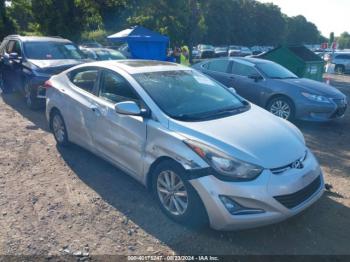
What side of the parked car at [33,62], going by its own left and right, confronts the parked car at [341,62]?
left

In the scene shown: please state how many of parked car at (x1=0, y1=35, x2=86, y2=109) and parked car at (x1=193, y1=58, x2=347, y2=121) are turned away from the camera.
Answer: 0

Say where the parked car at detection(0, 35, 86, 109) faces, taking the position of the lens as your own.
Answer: facing the viewer and to the right of the viewer

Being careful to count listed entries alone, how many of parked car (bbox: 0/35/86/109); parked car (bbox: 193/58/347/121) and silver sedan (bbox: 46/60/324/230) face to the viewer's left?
0

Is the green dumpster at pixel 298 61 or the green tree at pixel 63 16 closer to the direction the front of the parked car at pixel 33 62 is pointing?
the green dumpster

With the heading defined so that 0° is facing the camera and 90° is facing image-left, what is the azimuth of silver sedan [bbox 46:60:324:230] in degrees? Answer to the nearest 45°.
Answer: approximately 315°

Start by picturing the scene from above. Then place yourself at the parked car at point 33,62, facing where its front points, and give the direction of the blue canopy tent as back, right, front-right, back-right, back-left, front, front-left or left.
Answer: left

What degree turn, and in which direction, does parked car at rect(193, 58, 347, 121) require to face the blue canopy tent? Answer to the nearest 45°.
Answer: approximately 180°

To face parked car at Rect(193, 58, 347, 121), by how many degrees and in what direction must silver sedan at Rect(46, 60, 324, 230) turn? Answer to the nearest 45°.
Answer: approximately 90° to its left

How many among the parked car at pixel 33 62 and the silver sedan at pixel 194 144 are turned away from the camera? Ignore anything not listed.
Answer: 0

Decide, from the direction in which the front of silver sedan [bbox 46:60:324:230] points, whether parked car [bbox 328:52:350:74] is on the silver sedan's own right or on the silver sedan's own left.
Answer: on the silver sedan's own left

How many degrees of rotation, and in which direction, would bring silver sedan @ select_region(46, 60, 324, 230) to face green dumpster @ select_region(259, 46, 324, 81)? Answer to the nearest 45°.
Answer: approximately 135° to its left

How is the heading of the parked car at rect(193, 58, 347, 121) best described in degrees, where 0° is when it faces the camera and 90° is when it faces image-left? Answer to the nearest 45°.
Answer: approximately 315°

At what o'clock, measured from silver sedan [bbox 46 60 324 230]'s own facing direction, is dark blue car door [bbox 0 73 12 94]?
The dark blue car door is roughly at 6 o'clock from the silver sedan.
